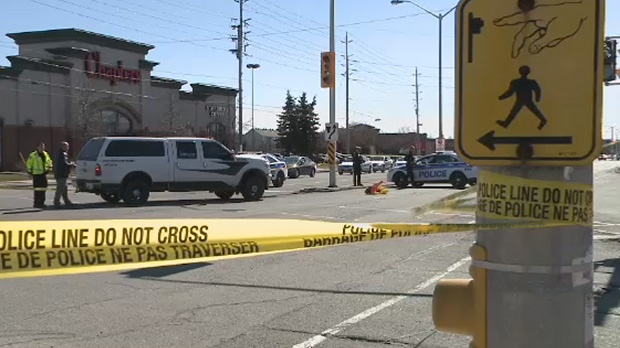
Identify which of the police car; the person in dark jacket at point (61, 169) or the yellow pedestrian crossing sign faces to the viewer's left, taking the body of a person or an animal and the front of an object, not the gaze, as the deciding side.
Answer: the police car

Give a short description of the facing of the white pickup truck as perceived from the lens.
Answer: facing away from the viewer and to the right of the viewer

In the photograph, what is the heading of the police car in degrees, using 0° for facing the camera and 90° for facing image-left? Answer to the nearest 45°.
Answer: approximately 90°

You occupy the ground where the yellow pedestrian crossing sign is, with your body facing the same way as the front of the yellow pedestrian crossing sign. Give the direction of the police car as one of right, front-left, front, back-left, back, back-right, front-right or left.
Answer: back

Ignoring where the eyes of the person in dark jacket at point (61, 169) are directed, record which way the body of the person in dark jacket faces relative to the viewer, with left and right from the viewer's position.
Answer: facing to the right of the viewer

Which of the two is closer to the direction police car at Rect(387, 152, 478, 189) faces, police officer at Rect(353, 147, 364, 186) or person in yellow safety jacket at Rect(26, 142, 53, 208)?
the police officer

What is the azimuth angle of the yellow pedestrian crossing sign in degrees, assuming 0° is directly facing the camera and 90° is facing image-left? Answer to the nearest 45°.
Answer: approximately 0°

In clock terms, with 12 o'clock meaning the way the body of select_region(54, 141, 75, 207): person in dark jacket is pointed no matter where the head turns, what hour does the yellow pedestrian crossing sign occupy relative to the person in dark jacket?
The yellow pedestrian crossing sign is roughly at 3 o'clock from the person in dark jacket.

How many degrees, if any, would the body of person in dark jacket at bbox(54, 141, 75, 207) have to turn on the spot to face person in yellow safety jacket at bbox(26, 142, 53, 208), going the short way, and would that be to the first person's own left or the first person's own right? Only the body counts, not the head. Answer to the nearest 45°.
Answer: approximately 180°

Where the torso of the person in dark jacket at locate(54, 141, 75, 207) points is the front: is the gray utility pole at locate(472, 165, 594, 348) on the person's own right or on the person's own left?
on the person's own right

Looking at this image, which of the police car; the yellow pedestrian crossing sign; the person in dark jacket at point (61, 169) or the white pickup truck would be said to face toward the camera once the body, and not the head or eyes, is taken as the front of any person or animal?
the yellow pedestrian crossing sign

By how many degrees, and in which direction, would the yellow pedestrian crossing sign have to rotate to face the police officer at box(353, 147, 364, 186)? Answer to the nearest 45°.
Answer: approximately 180°
